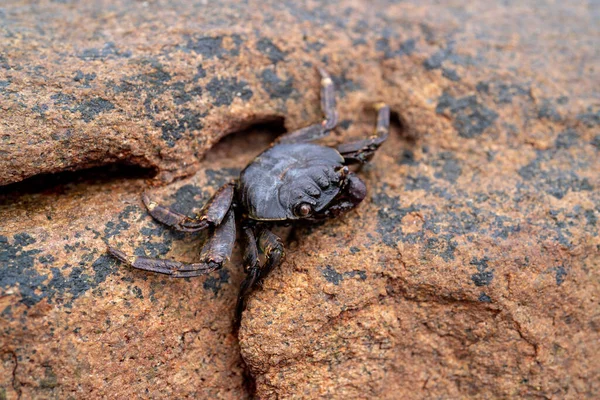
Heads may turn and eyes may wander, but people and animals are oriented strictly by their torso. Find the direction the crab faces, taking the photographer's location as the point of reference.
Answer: facing the viewer and to the right of the viewer
